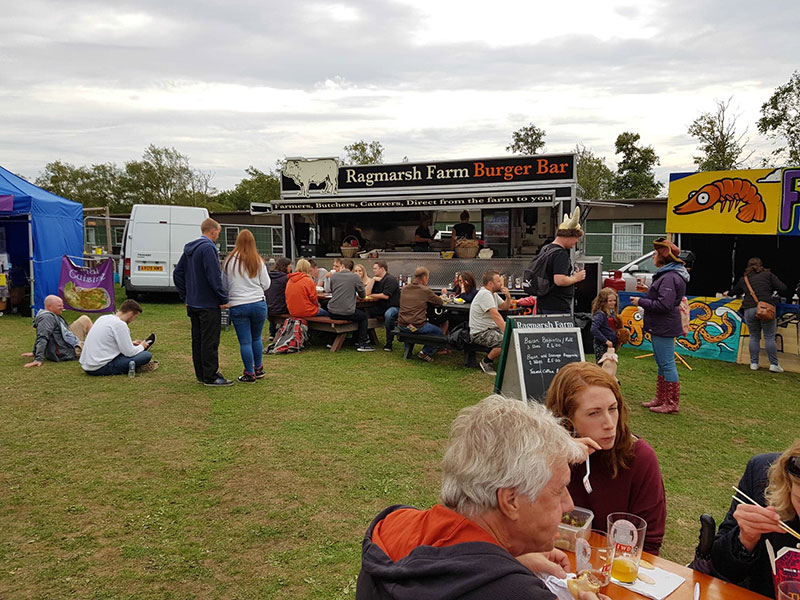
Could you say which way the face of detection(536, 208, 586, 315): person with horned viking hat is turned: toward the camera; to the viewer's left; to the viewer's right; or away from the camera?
to the viewer's right

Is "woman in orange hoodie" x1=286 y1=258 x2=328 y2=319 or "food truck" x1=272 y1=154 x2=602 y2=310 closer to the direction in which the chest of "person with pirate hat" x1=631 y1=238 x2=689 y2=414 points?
the woman in orange hoodie

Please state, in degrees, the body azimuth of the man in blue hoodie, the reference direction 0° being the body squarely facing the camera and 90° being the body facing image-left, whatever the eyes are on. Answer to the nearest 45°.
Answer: approximately 225°

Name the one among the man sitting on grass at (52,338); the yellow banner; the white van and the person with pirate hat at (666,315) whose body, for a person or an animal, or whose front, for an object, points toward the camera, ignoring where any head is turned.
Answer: the yellow banner

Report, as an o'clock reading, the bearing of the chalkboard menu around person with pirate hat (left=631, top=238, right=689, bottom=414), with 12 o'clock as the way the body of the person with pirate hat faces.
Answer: The chalkboard menu is roughly at 10 o'clock from the person with pirate hat.

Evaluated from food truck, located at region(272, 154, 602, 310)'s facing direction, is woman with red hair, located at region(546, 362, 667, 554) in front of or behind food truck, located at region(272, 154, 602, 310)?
in front

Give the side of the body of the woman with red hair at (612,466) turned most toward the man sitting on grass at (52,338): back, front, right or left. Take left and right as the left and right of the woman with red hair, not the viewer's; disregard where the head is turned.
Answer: right

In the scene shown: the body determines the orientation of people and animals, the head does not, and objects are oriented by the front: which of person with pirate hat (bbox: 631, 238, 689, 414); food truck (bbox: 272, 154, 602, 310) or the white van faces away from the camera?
the white van

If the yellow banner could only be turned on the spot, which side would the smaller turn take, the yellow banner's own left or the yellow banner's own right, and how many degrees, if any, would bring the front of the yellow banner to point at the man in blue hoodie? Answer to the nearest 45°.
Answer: approximately 45° to the yellow banner's own right

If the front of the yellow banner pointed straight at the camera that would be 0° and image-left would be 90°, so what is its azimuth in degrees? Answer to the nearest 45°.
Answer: approximately 0°

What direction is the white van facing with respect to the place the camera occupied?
facing away from the viewer

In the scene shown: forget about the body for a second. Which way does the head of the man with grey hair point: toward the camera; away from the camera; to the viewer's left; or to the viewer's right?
to the viewer's right

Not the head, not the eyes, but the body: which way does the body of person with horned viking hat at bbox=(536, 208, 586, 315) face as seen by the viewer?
to the viewer's right

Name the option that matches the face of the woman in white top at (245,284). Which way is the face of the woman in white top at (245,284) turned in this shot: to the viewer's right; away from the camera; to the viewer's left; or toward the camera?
away from the camera

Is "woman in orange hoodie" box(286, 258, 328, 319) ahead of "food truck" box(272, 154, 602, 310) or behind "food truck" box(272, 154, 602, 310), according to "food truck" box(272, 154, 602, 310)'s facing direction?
ahead
